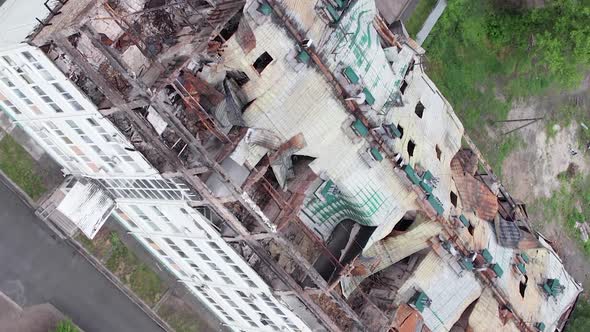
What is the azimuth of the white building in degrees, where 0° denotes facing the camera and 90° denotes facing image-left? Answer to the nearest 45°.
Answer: approximately 45°
